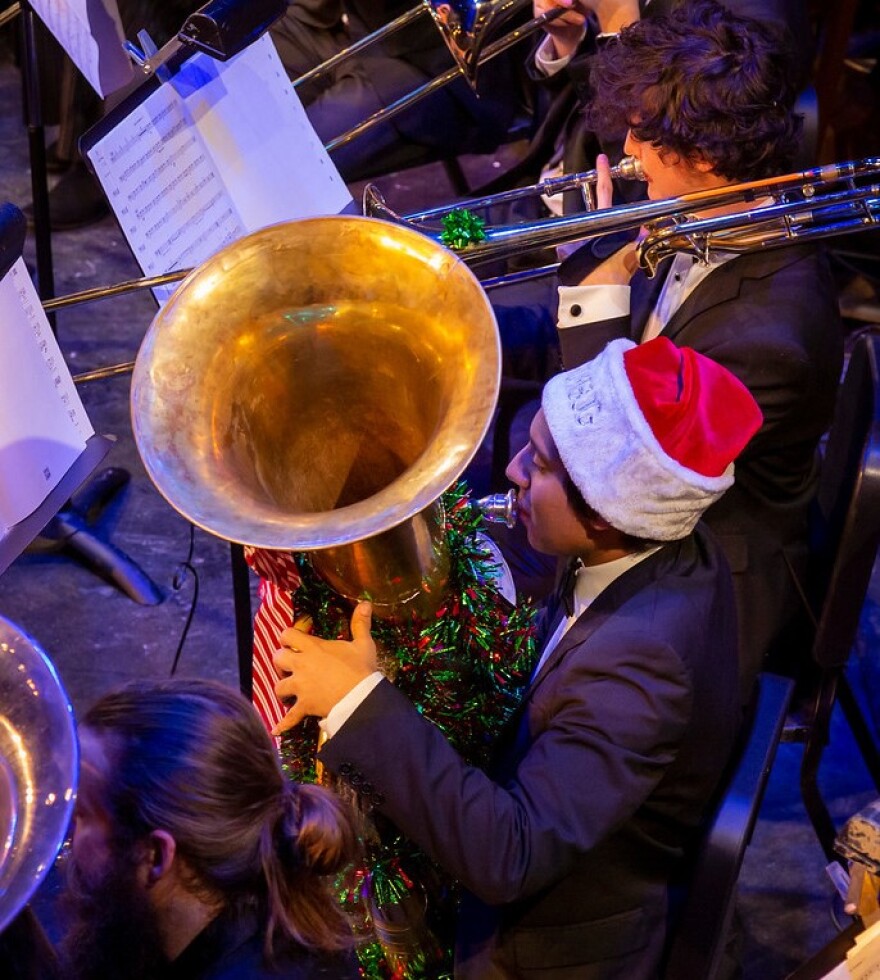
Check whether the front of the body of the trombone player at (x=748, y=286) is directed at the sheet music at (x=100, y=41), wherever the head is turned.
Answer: yes

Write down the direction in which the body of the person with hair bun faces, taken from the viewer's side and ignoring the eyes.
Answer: to the viewer's left

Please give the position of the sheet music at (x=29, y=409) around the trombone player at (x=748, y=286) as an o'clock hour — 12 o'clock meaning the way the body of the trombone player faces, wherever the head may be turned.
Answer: The sheet music is roughly at 11 o'clock from the trombone player.

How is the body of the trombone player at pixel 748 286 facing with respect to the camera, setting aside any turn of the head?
to the viewer's left

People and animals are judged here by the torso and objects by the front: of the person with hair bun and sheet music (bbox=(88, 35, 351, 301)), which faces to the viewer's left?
the person with hair bun

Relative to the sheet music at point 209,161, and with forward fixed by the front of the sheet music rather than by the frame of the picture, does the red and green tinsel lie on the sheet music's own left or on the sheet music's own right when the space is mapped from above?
on the sheet music's own right

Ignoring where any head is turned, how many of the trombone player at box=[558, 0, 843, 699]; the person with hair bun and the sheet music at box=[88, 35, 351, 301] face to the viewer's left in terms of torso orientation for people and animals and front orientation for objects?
2

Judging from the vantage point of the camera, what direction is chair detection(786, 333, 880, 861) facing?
facing to the left of the viewer

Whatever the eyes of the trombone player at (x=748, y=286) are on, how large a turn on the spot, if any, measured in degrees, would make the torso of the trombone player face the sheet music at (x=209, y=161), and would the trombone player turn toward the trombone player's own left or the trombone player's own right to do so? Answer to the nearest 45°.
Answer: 0° — they already face it

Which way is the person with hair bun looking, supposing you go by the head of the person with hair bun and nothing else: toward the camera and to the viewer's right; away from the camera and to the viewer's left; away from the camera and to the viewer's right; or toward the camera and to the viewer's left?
away from the camera and to the viewer's left

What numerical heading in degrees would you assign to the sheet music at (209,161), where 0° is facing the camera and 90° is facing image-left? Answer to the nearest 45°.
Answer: approximately 315°
